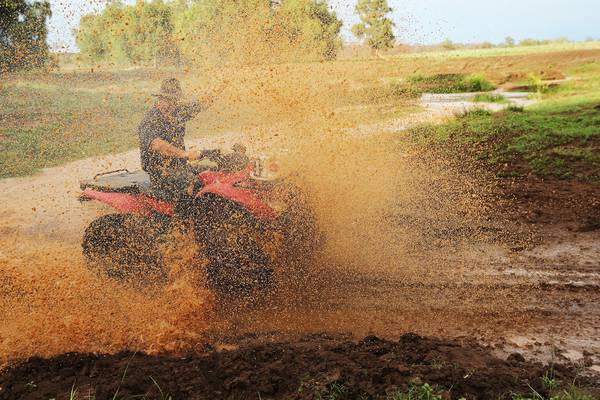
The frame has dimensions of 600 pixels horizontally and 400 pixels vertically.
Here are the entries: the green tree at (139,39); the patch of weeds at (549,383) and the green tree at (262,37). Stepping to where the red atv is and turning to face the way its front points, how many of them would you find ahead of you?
1

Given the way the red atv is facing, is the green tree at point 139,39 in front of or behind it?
behind

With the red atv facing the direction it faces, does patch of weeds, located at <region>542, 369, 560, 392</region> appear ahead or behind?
ahead

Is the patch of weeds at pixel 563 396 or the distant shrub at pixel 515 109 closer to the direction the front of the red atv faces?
the patch of weeds

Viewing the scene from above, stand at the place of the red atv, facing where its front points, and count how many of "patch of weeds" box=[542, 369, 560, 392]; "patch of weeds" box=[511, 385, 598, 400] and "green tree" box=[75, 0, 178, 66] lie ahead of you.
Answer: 2

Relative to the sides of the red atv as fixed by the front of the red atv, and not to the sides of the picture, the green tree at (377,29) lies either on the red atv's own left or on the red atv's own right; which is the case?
on the red atv's own left

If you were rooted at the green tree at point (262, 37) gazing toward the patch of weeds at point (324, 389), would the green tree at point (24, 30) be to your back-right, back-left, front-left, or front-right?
front-right

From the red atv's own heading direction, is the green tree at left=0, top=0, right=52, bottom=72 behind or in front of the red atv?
behind

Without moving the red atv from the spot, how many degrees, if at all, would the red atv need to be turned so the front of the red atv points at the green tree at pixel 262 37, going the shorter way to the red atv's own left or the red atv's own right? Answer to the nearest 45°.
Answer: approximately 135° to the red atv's own left

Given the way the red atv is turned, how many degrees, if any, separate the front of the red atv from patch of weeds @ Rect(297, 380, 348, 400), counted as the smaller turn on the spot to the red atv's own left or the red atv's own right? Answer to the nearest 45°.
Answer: approximately 45° to the red atv's own right

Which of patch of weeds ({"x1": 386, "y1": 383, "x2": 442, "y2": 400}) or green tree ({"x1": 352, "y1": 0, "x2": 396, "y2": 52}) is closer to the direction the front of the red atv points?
the patch of weeds

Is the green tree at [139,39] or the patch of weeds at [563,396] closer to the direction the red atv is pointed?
the patch of weeds

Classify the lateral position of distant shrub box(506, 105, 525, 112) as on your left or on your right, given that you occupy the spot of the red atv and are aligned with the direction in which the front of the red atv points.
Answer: on your left
